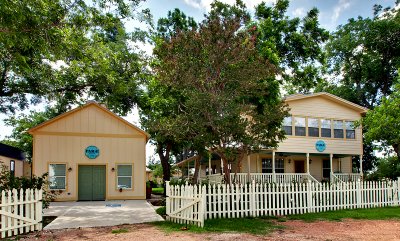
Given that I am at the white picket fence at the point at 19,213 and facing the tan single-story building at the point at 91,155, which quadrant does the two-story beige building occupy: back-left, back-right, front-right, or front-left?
front-right

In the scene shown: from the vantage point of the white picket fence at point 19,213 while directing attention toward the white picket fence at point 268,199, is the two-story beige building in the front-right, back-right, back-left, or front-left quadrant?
front-left

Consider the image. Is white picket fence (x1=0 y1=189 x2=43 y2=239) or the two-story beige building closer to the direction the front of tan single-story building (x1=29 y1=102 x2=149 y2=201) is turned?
the white picket fence

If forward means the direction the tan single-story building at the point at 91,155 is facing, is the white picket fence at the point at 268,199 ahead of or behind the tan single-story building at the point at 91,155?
ahead

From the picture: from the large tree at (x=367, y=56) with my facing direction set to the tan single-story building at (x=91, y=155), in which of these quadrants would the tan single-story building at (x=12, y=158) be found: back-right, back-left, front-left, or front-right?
front-right

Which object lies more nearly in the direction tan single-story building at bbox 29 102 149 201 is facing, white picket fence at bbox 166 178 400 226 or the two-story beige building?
the white picket fence

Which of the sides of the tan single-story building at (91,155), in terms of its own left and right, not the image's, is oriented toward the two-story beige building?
left

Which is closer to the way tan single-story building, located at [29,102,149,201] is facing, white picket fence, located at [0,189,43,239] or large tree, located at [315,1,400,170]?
the white picket fence

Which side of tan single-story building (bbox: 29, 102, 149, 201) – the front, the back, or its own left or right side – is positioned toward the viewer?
front
